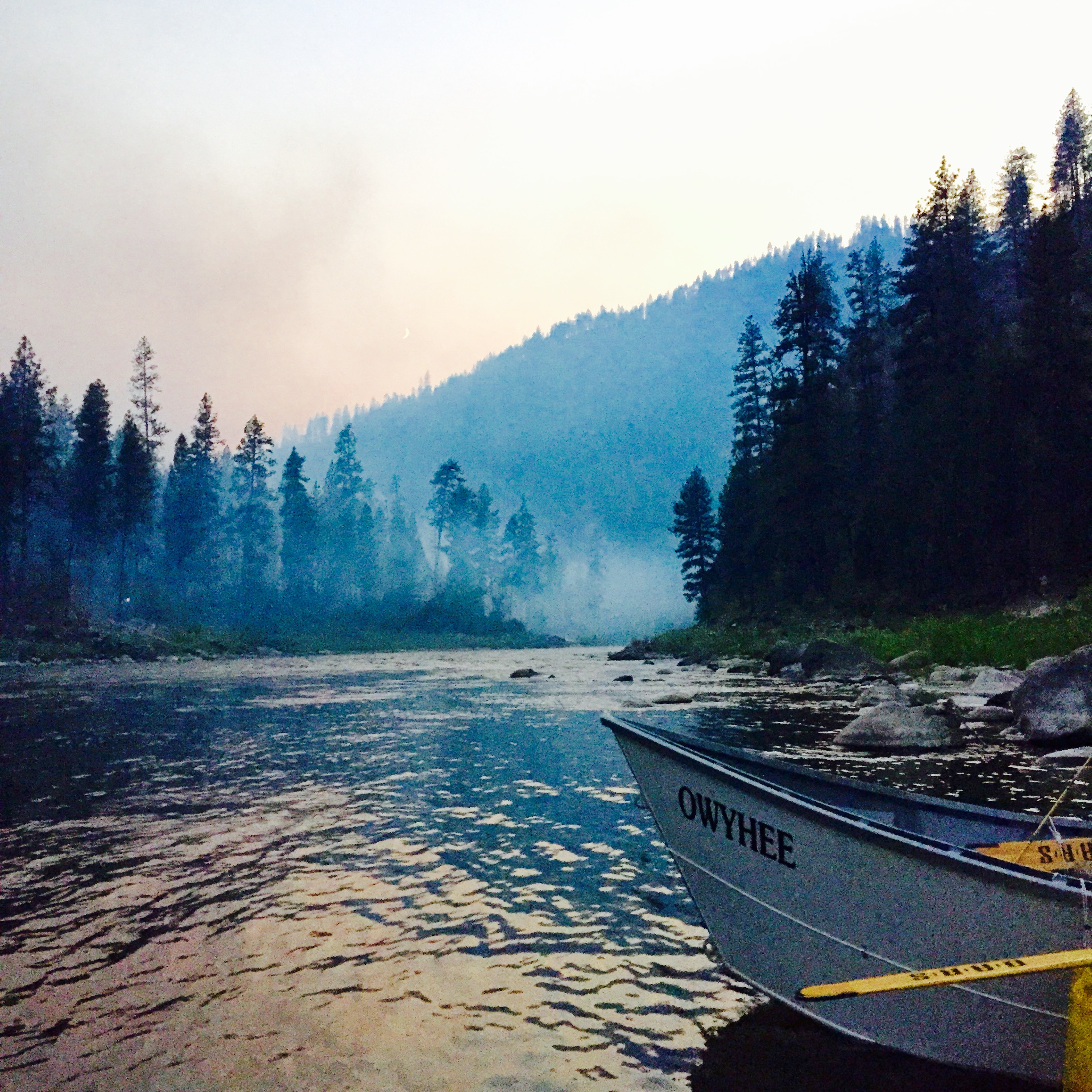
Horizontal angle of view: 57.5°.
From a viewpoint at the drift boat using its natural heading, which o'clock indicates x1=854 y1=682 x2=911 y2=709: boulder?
The boulder is roughly at 3 o'clock from the drift boat.

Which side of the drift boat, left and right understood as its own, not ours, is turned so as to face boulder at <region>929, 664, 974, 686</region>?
right

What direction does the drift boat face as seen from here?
to the viewer's left

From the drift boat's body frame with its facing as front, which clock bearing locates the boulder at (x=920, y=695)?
The boulder is roughly at 3 o'clock from the drift boat.

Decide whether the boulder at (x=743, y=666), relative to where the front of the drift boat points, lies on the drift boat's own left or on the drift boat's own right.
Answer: on the drift boat's own right

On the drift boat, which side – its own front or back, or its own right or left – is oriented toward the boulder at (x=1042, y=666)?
right
